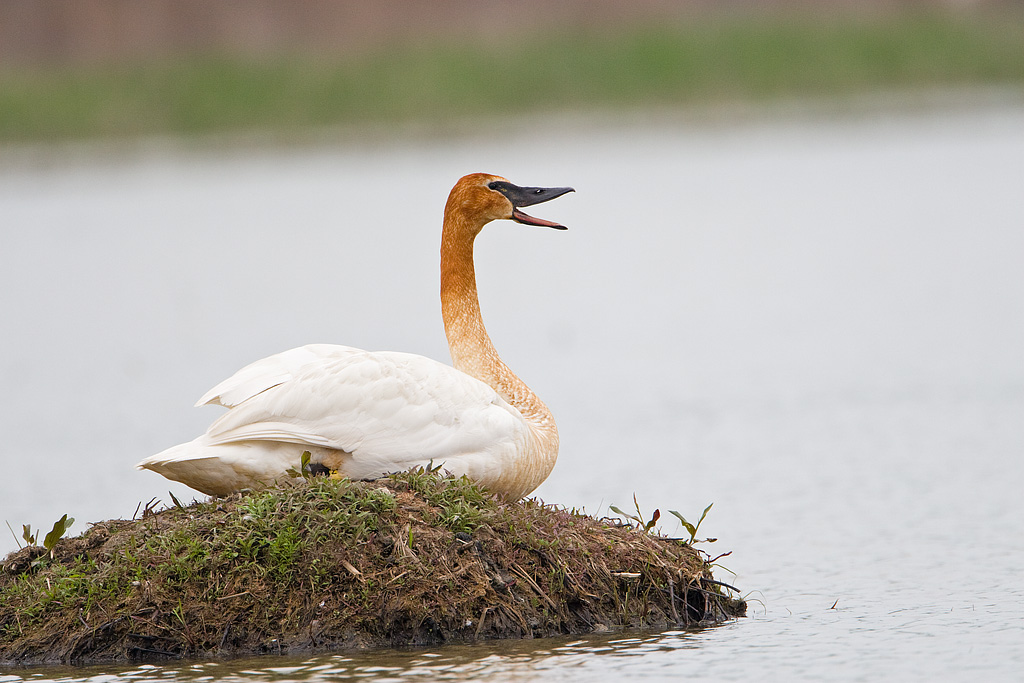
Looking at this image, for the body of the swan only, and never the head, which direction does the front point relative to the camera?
to the viewer's right
